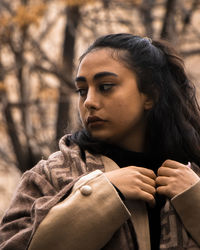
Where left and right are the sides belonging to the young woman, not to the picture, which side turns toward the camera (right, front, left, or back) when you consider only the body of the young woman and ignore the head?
front

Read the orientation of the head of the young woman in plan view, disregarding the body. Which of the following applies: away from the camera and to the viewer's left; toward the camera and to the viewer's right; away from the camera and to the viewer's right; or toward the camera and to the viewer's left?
toward the camera and to the viewer's left

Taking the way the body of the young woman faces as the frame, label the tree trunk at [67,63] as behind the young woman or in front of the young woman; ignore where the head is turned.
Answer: behind
